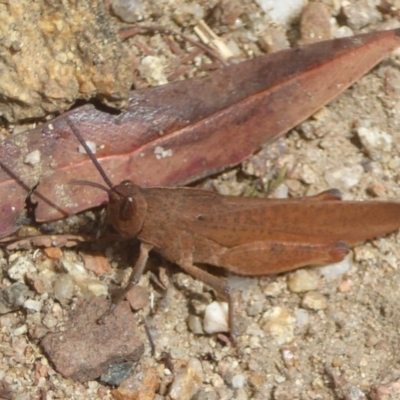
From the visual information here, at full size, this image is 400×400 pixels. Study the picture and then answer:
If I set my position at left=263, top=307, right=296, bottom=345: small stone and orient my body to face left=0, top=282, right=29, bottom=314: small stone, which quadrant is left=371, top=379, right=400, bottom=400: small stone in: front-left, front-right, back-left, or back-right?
back-left

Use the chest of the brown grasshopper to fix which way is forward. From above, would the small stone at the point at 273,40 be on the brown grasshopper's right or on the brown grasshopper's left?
on the brown grasshopper's right

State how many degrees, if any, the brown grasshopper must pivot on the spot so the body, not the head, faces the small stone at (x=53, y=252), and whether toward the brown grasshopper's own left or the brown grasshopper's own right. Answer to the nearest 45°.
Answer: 0° — it already faces it

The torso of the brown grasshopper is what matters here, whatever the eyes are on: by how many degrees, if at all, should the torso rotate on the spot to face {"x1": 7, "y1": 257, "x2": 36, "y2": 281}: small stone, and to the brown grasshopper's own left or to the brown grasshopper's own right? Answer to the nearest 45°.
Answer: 0° — it already faces it

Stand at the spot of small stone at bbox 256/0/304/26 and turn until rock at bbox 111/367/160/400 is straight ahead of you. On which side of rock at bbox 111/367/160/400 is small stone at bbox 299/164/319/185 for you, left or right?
left

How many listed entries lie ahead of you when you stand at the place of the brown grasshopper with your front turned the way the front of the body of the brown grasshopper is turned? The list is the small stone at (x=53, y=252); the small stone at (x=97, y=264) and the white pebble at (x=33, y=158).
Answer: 3

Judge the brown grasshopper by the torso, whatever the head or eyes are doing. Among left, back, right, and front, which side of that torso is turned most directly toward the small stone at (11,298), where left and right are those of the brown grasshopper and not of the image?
front

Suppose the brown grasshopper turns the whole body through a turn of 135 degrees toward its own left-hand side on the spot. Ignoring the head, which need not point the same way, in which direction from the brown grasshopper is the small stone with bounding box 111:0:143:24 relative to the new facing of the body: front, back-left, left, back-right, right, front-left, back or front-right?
back

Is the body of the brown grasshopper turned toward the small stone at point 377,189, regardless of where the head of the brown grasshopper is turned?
no

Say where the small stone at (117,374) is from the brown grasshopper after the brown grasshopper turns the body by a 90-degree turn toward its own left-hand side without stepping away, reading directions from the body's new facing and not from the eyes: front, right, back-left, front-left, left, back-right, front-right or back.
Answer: front-right

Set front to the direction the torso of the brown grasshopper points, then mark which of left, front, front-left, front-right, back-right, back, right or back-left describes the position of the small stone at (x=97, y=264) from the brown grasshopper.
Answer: front

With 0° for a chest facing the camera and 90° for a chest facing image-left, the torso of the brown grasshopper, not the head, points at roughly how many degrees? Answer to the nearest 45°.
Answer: approximately 90°
